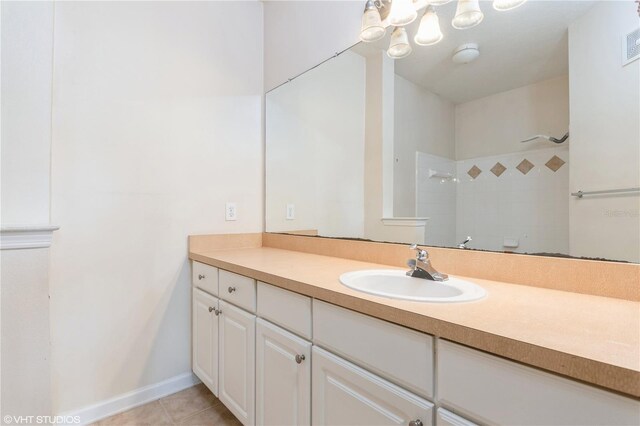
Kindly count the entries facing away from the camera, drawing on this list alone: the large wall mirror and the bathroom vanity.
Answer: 0

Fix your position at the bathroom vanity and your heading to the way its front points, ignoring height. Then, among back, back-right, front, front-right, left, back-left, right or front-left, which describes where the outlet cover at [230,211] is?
right

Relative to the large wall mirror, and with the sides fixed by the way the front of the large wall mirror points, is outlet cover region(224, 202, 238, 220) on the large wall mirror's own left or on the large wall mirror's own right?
on the large wall mirror's own right

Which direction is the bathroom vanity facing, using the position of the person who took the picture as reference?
facing the viewer and to the left of the viewer
